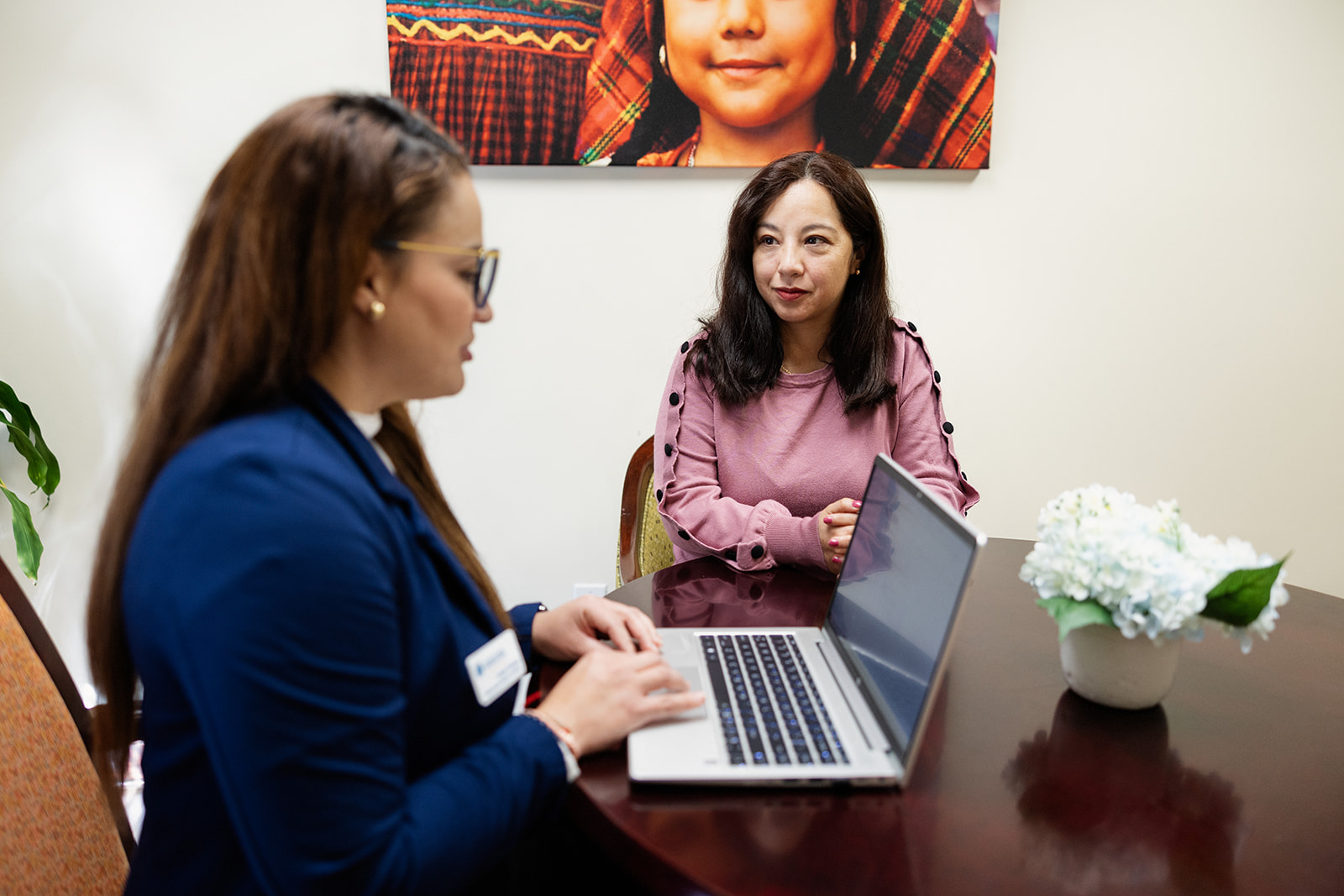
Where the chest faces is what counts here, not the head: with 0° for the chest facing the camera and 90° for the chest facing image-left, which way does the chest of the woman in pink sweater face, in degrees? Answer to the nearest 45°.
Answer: approximately 0°

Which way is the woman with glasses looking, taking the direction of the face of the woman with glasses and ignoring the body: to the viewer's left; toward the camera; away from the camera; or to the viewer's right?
to the viewer's right

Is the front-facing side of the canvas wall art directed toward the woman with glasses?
yes

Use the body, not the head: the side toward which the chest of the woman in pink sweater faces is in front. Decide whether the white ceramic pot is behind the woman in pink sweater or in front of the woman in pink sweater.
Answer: in front

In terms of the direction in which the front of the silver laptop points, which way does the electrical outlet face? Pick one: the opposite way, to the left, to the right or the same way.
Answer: to the left

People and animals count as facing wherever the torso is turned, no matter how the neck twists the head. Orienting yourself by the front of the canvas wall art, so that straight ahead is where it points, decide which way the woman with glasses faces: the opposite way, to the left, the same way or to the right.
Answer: to the left

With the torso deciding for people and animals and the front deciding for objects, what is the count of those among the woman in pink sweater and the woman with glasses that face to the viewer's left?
0

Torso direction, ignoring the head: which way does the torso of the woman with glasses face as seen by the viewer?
to the viewer's right

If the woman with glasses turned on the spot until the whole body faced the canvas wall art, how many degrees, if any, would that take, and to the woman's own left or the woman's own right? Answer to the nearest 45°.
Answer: approximately 45° to the woman's own left
